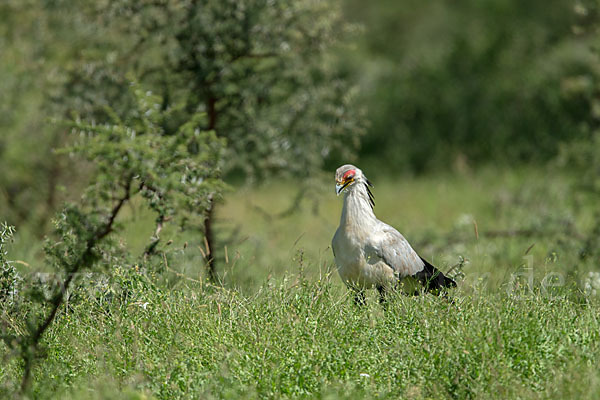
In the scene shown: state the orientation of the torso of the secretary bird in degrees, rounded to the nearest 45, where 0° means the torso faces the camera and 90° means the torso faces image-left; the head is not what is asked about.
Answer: approximately 45°
